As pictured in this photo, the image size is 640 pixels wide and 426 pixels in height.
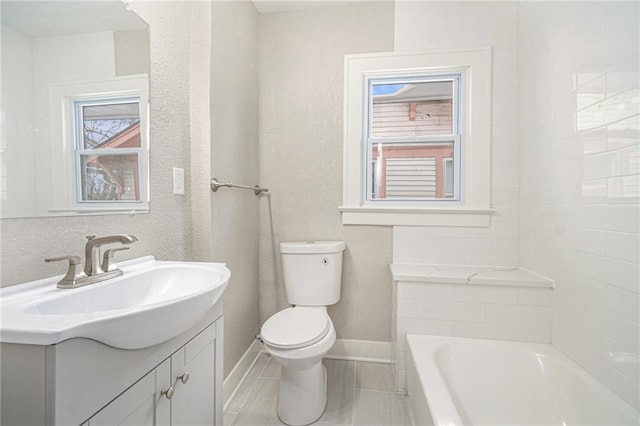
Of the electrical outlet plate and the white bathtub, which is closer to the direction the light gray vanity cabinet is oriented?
the white bathtub

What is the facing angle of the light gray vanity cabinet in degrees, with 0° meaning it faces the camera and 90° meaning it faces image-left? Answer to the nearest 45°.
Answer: approximately 315°

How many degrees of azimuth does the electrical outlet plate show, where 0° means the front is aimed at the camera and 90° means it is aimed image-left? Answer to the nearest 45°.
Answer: approximately 315°

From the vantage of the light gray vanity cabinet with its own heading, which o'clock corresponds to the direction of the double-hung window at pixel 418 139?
The double-hung window is roughly at 10 o'clock from the light gray vanity cabinet.

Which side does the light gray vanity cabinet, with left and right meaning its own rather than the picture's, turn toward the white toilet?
left

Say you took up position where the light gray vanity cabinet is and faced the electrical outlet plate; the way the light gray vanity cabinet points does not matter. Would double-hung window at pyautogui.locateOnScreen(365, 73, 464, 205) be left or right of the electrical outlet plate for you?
right

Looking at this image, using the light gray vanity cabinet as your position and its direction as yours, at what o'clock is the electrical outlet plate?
The electrical outlet plate is roughly at 8 o'clock from the light gray vanity cabinet.

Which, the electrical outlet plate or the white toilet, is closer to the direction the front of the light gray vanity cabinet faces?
the white toilet
